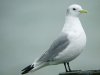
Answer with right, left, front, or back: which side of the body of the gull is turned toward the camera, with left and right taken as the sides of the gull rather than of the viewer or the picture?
right
